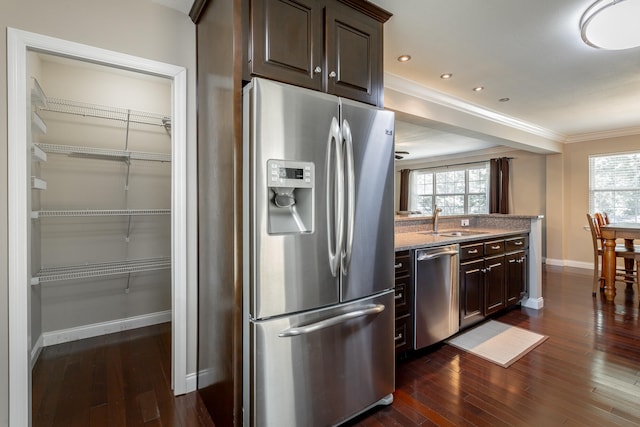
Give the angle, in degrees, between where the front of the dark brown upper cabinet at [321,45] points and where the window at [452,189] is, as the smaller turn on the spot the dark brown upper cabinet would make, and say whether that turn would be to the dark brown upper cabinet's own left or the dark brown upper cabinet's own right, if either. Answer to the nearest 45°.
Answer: approximately 90° to the dark brown upper cabinet's own left

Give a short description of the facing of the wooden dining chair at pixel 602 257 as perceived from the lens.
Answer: facing to the right of the viewer

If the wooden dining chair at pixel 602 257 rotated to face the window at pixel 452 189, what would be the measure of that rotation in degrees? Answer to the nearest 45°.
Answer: approximately 135° to its left

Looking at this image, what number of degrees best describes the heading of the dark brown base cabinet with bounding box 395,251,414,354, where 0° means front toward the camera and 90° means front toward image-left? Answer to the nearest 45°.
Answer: approximately 315°

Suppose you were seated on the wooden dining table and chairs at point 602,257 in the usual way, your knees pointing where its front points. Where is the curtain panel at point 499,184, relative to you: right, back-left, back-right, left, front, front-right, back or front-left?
back-left

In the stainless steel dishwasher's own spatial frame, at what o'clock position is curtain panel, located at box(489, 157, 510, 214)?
The curtain panel is roughly at 8 o'clock from the stainless steel dishwasher.

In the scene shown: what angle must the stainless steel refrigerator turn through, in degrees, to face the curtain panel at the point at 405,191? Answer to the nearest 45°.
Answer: approximately 135° to its left

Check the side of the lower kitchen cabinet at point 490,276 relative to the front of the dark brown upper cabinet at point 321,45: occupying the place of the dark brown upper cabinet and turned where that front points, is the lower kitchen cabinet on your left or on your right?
on your left

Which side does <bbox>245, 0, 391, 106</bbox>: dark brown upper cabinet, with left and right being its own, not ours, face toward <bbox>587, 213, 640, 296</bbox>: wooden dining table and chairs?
left

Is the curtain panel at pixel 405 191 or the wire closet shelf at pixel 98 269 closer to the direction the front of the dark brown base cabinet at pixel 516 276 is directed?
the wire closet shelf
